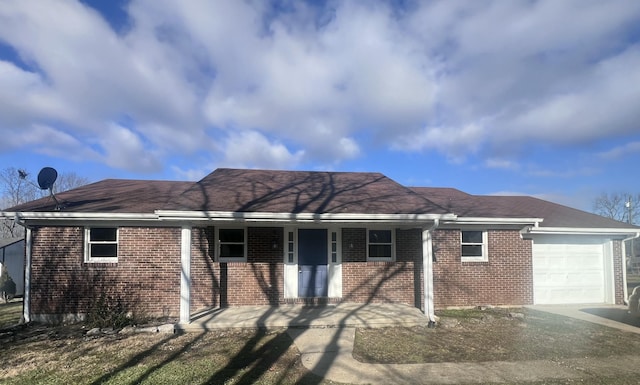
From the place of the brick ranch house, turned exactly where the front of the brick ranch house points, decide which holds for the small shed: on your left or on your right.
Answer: on your right

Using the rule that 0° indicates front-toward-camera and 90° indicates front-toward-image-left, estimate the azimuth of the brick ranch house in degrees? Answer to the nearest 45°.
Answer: approximately 0°

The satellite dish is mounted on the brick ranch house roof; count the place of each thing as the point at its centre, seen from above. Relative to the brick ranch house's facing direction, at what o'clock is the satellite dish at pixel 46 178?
The satellite dish is roughly at 3 o'clock from the brick ranch house.
